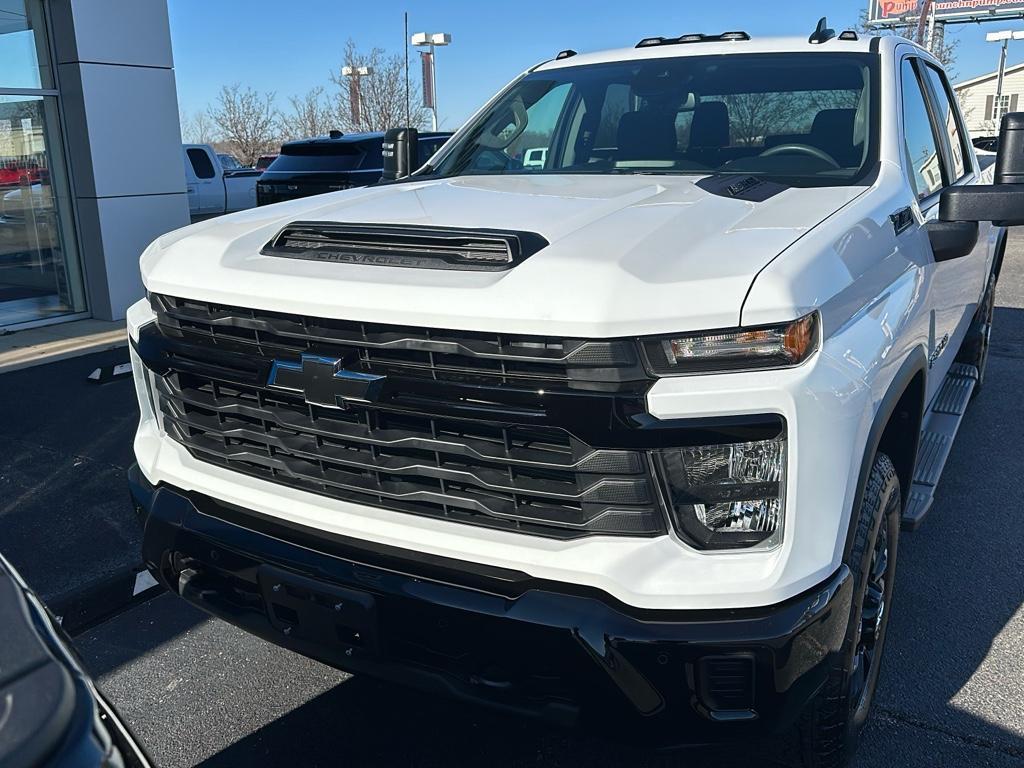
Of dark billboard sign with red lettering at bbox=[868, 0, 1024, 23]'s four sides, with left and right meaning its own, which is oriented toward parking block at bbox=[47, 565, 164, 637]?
front

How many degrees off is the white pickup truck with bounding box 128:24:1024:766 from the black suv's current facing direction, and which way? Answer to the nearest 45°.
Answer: approximately 135° to its right

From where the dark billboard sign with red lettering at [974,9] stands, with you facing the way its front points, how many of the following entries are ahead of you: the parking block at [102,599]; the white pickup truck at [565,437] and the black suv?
3

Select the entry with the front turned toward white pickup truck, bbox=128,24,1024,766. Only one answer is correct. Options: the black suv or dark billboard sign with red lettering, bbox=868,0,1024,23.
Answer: the dark billboard sign with red lettering

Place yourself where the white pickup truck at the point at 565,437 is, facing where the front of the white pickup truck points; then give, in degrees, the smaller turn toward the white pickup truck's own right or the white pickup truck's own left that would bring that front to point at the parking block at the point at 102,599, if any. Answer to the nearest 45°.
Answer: approximately 90° to the white pickup truck's own right

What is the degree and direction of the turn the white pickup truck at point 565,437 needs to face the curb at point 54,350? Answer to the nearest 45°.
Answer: approximately 90° to its right

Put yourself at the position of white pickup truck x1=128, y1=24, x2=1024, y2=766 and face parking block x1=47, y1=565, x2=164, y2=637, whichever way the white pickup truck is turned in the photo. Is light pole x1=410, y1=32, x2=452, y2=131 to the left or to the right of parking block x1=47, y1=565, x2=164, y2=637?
right

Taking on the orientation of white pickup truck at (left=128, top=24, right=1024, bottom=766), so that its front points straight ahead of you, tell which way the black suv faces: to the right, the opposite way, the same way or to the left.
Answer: the opposite way

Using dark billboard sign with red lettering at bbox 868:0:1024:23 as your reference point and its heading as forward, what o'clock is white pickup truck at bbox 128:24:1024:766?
The white pickup truck is roughly at 12 o'clock from the dark billboard sign with red lettering.

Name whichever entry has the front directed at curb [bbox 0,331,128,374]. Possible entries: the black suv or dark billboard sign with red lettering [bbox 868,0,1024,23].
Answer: the dark billboard sign with red lettering

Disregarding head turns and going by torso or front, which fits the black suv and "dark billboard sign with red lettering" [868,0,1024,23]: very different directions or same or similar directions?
very different directions

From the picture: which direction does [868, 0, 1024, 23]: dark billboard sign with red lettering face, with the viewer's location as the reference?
facing the viewer

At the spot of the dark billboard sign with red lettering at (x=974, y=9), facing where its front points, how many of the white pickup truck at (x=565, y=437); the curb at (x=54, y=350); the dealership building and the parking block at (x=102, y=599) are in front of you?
4

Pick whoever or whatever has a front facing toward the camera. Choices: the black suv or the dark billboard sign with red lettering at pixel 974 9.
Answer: the dark billboard sign with red lettering

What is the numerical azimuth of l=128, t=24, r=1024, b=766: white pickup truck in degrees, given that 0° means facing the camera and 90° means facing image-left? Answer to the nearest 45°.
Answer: approximately 45°

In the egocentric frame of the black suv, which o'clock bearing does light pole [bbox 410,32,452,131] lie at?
The light pole is roughly at 11 o'clock from the black suv.

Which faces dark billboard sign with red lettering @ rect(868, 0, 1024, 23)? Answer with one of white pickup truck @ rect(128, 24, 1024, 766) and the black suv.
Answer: the black suv

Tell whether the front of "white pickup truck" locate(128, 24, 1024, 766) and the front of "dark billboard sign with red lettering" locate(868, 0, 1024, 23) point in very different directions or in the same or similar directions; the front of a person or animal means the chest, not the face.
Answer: same or similar directions
